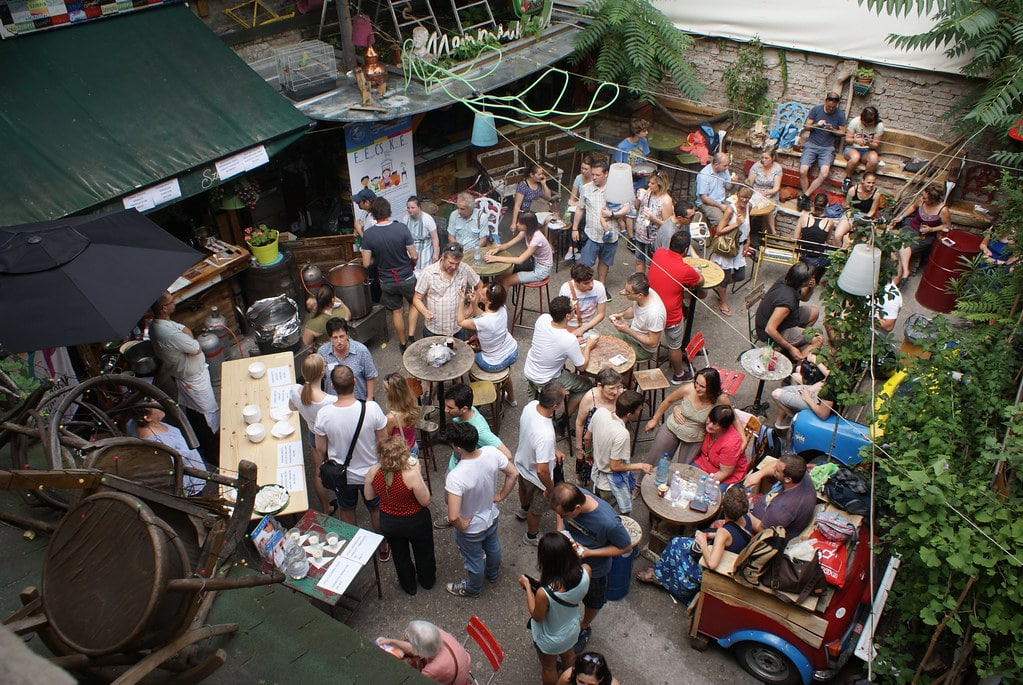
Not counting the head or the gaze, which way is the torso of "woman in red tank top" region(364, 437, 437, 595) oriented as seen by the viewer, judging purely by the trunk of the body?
away from the camera

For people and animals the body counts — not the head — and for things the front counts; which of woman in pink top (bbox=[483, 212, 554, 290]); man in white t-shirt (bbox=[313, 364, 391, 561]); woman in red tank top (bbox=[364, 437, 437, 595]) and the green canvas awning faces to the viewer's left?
the woman in pink top

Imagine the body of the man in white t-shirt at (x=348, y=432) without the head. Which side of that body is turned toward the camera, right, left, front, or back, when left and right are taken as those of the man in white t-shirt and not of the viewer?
back

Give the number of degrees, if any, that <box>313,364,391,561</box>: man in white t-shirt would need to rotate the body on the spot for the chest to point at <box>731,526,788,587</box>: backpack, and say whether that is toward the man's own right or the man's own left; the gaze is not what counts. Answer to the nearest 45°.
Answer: approximately 135° to the man's own right

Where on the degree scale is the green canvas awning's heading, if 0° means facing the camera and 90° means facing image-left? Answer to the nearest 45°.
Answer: approximately 315°

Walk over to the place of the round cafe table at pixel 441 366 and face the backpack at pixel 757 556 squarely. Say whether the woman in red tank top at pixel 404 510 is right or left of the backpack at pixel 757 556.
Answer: right

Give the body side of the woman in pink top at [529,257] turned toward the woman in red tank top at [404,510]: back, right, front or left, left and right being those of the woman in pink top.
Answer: left

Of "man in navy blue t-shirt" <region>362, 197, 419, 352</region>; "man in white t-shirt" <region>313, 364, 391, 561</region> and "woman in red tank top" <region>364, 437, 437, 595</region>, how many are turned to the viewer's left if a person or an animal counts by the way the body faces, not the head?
0

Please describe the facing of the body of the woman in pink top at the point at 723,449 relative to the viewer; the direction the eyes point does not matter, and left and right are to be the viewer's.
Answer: facing the viewer and to the left of the viewer

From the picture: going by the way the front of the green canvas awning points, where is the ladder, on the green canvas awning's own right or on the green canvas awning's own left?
on the green canvas awning's own left

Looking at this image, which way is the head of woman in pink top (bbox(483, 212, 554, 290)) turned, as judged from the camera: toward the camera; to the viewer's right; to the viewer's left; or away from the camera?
to the viewer's left

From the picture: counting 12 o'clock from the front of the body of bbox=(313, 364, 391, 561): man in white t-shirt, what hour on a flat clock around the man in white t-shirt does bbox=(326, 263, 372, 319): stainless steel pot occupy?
The stainless steel pot is roughly at 12 o'clock from the man in white t-shirt.

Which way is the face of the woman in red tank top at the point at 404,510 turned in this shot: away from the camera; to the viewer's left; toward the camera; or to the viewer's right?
away from the camera

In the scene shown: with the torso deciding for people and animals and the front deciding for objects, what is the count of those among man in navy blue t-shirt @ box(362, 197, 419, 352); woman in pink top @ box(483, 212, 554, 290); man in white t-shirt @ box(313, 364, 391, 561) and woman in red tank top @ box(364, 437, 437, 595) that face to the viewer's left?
1
